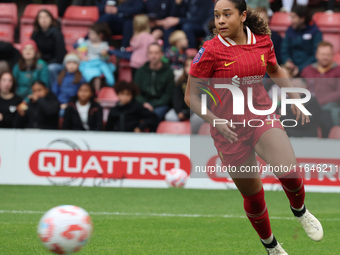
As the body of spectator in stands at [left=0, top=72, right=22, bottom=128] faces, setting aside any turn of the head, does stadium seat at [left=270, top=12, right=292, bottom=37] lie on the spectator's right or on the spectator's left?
on the spectator's left

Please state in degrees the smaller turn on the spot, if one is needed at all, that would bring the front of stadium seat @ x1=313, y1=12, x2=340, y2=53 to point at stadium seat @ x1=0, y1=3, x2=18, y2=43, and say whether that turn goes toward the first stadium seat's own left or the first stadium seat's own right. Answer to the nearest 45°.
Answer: approximately 90° to the first stadium seat's own right

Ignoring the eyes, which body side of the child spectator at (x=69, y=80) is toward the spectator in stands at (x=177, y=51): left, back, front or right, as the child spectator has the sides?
left

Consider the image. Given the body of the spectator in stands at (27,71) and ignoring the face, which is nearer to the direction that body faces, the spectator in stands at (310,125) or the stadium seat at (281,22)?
the spectator in stands

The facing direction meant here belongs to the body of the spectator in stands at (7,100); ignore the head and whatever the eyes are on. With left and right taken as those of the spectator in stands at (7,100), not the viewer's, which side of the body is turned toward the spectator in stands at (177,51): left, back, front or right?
left

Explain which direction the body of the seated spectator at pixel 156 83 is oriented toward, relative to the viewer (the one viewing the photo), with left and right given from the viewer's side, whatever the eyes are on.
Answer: facing the viewer

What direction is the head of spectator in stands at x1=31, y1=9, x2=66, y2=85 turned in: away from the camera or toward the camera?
toward the camera

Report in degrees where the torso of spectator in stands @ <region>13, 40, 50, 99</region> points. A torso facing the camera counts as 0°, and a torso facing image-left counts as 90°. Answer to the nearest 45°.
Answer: approximately 0°

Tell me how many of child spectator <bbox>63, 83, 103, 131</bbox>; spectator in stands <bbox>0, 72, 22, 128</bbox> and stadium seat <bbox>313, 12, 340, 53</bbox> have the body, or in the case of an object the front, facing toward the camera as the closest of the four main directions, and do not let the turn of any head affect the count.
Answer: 3

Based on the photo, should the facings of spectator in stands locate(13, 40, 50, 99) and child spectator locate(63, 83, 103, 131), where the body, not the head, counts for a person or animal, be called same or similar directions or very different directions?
same or similar directions

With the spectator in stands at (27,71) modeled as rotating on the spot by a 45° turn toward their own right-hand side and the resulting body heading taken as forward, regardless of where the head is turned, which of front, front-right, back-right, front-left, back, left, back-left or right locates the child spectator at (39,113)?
front-left

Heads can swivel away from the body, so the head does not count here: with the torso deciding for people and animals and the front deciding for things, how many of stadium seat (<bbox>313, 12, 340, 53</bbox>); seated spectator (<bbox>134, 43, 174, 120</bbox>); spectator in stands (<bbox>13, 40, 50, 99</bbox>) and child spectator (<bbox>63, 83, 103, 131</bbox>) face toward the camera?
4

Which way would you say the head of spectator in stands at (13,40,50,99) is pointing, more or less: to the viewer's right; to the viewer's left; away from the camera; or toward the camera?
toward the camera

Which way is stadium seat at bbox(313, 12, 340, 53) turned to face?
toward the camera

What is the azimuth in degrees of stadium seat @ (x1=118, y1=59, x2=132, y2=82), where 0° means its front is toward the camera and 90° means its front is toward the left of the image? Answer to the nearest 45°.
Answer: approximately 0°

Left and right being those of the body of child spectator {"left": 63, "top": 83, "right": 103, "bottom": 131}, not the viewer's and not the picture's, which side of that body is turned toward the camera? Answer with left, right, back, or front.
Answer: front

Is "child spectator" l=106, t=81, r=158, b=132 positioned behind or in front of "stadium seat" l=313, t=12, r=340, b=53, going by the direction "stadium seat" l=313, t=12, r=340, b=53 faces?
in front
